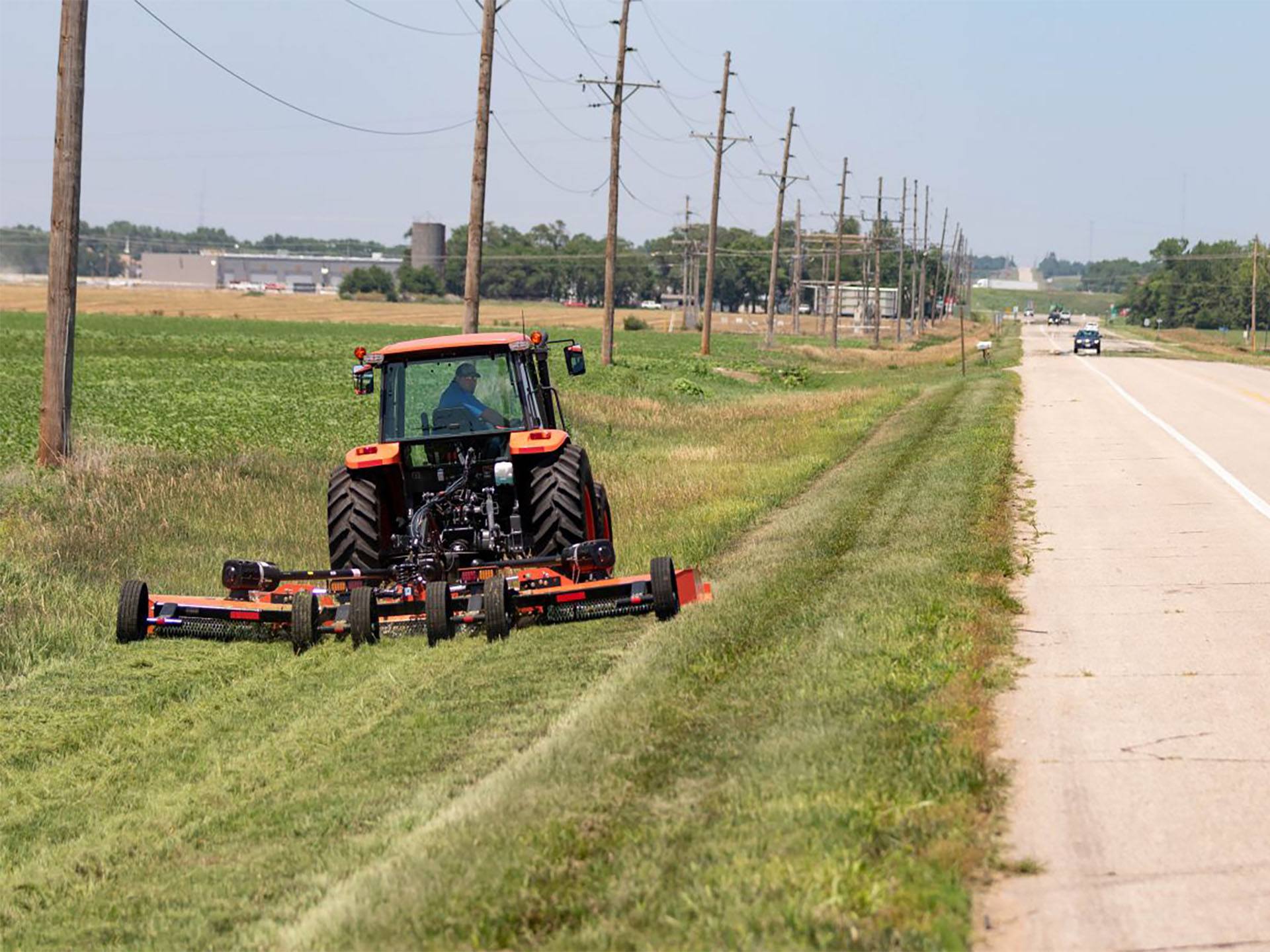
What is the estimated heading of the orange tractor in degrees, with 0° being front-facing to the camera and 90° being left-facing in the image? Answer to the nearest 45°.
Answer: approximately 180°

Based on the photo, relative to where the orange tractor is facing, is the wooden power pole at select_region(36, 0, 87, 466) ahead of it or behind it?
ahead

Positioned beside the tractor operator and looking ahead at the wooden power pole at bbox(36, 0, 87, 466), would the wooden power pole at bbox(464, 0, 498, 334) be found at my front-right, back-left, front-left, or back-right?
front-right

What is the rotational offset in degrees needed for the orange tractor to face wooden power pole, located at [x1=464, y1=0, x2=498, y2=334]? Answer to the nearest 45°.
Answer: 0° — it already faces it
